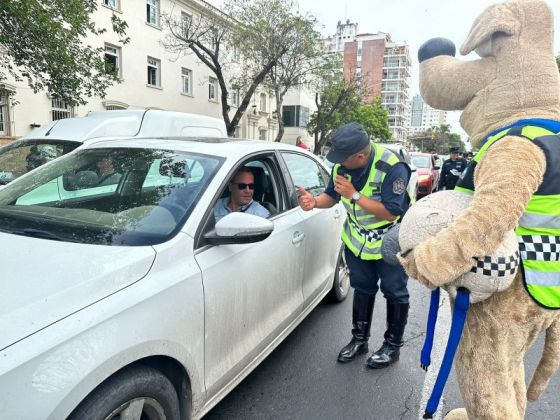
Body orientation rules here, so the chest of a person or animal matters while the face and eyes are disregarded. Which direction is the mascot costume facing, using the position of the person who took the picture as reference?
facing to the left of the viewer

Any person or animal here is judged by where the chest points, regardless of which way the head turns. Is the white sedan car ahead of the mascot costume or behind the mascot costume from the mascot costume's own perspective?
ahead

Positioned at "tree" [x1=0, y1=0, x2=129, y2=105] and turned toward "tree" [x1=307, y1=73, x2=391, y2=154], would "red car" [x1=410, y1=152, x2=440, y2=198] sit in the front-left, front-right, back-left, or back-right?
front-right

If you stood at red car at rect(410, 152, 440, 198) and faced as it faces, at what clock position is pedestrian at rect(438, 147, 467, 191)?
The pedestrian is roughly at 10 o'clock from the red car.

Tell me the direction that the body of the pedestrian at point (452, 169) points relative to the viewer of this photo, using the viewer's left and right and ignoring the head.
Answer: facing the viewer

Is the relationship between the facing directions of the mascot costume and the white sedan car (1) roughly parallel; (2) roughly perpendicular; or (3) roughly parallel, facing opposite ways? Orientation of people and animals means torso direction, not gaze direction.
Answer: roughly perpendicular

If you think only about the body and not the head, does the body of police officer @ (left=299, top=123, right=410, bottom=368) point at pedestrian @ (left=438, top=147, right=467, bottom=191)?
no

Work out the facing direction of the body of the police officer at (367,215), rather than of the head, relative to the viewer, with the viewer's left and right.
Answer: facing the viewer and to the left of the viewer

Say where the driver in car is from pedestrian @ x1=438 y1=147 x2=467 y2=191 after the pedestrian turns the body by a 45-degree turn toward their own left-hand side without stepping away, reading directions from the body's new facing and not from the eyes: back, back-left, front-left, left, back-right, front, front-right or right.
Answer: front-right

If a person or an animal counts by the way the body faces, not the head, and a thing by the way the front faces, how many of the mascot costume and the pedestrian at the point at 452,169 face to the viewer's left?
1

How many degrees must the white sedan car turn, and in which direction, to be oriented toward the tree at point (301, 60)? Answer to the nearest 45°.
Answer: approximately 135° to its right

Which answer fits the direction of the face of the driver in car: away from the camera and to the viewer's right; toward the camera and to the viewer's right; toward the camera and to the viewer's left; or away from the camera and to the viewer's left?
toward the camera and to the viewer's right

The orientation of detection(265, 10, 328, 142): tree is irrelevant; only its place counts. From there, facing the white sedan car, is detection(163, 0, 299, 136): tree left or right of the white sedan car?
right

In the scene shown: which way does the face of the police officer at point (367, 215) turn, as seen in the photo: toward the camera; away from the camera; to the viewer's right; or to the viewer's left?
to the viewer's left

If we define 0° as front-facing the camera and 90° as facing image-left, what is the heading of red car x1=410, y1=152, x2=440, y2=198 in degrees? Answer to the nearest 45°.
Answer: approximately 45°

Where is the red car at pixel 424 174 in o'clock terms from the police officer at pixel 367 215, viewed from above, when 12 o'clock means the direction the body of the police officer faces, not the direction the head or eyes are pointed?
The red car is roughly at 5 o'clock from the police officer.

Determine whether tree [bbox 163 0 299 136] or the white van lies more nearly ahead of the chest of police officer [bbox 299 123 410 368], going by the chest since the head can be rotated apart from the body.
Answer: the white van

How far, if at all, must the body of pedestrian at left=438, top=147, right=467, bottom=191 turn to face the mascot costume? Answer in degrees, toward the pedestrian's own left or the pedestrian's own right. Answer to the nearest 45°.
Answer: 0° — they already face it

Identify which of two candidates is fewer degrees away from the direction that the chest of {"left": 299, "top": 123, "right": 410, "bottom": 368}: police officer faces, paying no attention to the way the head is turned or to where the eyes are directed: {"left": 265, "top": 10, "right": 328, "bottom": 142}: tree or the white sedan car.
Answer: the white sedan car

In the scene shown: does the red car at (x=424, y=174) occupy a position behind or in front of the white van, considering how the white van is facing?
behind

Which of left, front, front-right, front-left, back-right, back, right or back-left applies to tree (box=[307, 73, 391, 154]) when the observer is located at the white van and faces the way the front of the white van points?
back
